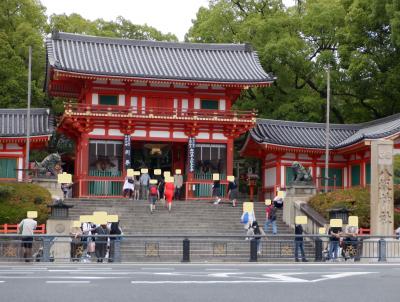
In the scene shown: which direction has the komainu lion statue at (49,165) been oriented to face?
to the viewer's right

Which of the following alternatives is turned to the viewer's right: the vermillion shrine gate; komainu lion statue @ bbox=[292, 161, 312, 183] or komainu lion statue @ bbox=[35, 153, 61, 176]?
komainu lion statue @ bbox=[35, 153, 61, 176]

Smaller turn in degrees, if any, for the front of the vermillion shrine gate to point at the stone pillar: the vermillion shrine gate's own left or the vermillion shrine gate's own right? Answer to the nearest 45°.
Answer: approximately 45° to the vermillion shrine gate's own left

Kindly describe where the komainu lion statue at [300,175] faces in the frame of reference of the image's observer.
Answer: facing to the left of the viewer

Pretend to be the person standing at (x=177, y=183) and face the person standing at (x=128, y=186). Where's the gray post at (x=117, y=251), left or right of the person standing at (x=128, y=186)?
left

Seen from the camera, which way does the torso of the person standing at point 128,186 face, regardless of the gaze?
away from the camera

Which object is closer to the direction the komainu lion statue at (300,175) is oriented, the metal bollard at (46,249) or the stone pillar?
the metal bollard

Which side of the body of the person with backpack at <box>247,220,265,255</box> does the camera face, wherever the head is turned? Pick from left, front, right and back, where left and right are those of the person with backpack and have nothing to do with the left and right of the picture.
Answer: back
